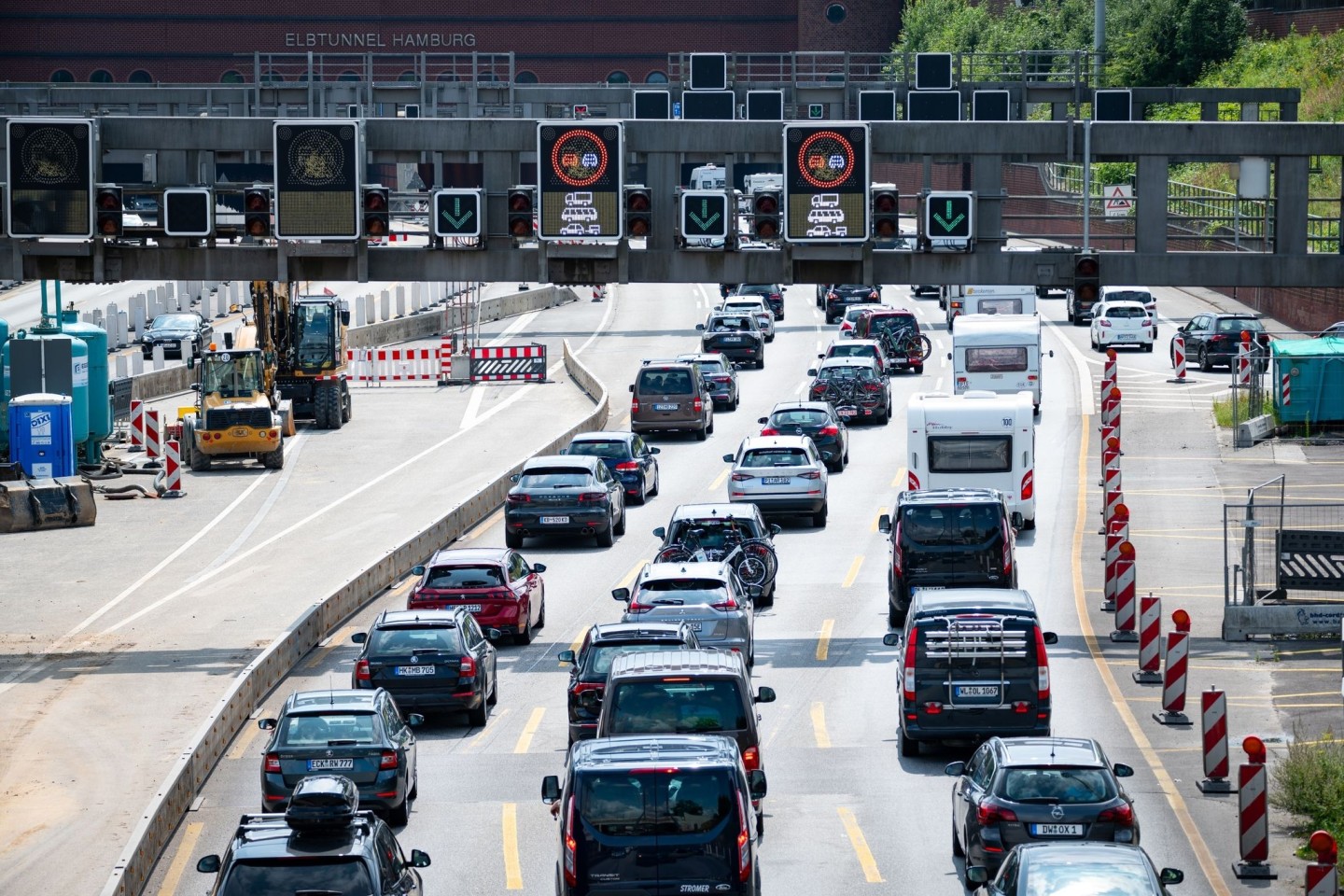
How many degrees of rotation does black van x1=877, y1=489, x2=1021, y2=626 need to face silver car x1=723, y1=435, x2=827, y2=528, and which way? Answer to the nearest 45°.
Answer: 0° — it already faces it

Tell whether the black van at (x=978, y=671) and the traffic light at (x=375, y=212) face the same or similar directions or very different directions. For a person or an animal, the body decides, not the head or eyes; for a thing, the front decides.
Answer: very different directions

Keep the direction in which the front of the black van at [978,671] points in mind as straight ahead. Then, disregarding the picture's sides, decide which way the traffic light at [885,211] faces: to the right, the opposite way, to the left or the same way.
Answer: the opposite way

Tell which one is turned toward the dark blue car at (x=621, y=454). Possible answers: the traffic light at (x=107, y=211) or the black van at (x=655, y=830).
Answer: the black van

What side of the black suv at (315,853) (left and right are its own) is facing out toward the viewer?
back

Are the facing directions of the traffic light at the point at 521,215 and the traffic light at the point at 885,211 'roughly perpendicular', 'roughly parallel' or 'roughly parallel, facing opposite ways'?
roughly parallel

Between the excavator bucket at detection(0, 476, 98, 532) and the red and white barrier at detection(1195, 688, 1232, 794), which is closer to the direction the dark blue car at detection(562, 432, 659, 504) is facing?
the excavator bucket

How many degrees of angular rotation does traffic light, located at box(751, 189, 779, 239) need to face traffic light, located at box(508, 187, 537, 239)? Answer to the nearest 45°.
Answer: approximately 90° to its right

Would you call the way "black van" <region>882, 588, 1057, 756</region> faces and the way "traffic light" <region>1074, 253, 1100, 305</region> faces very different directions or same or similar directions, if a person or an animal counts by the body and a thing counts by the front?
very different directions

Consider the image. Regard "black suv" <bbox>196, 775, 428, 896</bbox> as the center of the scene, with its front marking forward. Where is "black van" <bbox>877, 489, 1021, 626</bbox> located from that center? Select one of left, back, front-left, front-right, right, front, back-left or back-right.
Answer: front-right

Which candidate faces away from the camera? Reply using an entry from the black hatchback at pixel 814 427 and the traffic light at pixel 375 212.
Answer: the black hatchback

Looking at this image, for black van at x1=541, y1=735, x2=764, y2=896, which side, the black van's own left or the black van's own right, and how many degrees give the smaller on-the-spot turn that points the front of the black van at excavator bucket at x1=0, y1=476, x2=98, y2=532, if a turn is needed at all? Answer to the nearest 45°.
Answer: approximately 45° to the black van's own left

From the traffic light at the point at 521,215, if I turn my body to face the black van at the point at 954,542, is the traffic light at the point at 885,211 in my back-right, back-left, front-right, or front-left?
front-left

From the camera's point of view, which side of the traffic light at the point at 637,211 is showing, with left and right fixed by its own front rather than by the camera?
front

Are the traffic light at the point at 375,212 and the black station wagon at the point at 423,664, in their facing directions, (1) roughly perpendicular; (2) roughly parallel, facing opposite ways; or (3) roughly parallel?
roughly parallel, facing opposite ways

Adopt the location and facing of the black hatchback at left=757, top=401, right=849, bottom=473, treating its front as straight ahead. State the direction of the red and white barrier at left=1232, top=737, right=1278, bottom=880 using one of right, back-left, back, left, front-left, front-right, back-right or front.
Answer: back

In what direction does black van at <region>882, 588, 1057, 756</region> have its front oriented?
away from the camera

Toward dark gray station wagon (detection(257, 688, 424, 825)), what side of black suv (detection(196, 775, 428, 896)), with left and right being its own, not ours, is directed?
front

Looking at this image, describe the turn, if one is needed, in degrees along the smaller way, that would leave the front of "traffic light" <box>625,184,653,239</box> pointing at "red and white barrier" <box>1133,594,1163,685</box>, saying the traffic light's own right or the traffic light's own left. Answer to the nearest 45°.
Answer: approximately 45° to the traffic light's own left

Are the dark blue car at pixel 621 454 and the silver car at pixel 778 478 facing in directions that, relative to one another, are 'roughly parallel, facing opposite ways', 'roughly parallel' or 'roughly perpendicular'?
roughly parallel

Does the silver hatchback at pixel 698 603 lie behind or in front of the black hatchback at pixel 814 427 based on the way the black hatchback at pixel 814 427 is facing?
behind

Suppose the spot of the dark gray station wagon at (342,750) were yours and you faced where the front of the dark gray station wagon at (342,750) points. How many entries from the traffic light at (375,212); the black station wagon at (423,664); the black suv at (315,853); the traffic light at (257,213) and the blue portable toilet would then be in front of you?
4

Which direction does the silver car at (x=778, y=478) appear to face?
away from the camera
